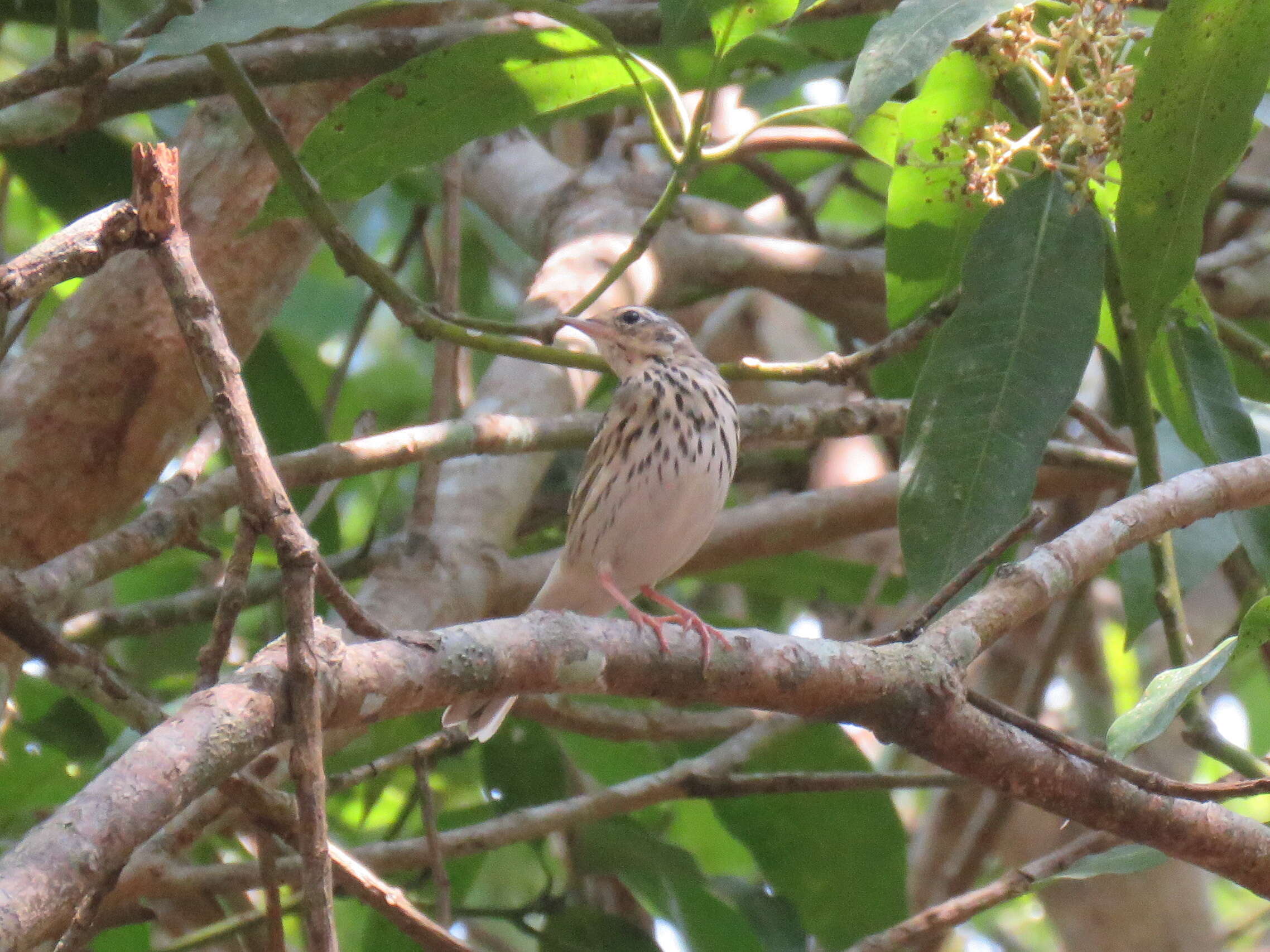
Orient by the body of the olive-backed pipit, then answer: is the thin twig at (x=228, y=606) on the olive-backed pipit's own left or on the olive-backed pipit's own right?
on the olive-backed pipit's own right

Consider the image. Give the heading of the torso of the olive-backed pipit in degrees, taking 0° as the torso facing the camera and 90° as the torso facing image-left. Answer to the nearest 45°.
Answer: approximately 315°

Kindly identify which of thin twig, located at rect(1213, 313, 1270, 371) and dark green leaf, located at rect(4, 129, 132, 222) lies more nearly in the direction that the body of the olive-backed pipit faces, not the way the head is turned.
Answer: the thin twig
